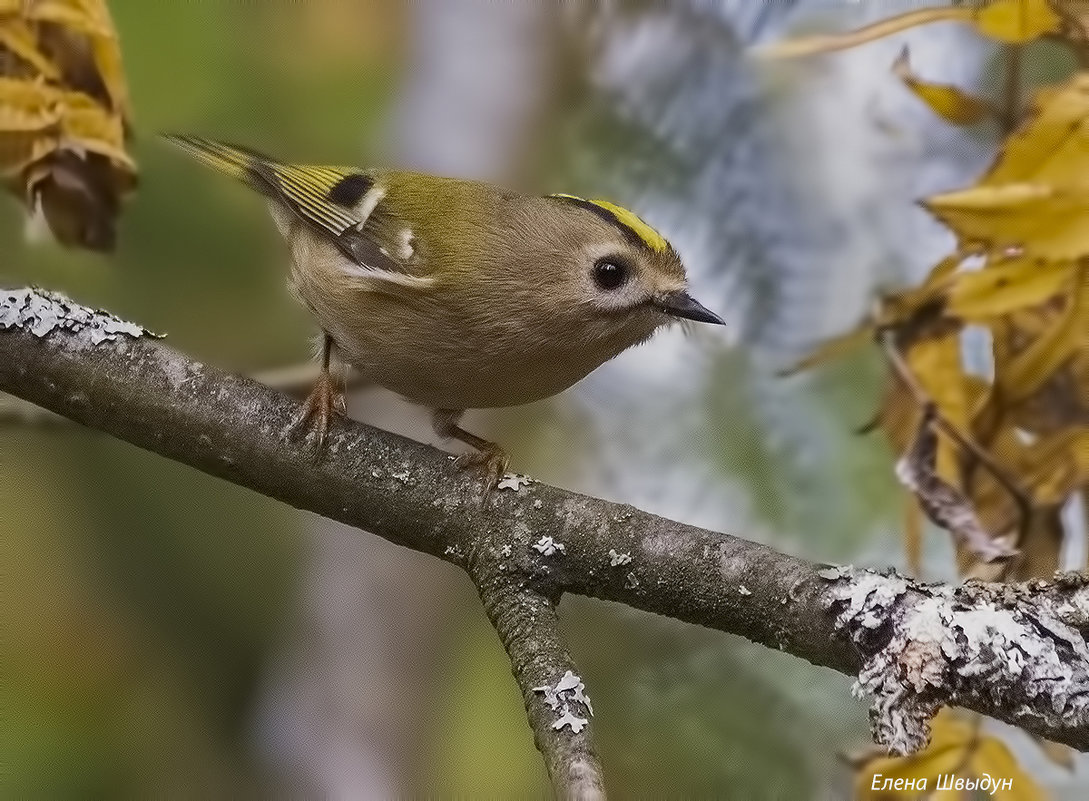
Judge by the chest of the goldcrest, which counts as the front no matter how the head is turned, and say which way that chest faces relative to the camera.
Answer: to the viewer's right
